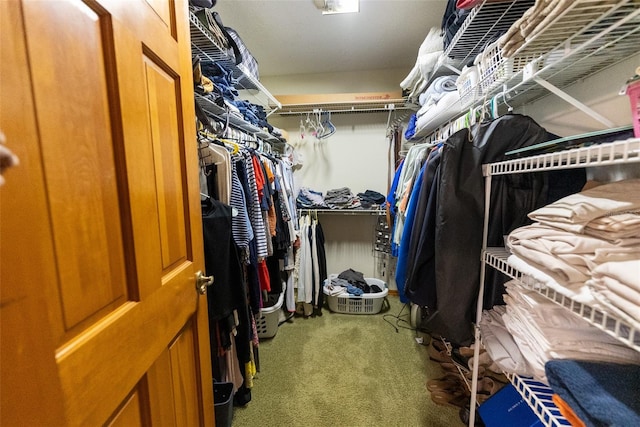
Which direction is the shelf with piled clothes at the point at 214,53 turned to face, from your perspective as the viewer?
facing to the right of the viewer

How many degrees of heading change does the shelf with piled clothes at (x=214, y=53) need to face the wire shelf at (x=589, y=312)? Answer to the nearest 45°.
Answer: approximately 45° to its right

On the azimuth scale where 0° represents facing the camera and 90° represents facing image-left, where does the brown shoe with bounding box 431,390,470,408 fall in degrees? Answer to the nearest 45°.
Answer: approximately 90°

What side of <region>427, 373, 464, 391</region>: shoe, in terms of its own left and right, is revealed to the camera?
left

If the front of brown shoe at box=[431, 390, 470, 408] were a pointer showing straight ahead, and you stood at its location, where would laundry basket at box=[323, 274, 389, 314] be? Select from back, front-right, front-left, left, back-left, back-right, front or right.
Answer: front-right

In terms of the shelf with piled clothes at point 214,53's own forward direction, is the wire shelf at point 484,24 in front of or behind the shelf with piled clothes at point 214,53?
in front
